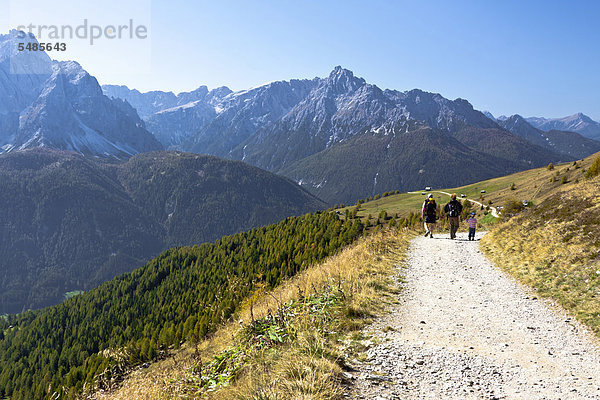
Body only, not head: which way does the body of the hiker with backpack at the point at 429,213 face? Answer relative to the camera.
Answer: away from the camera
